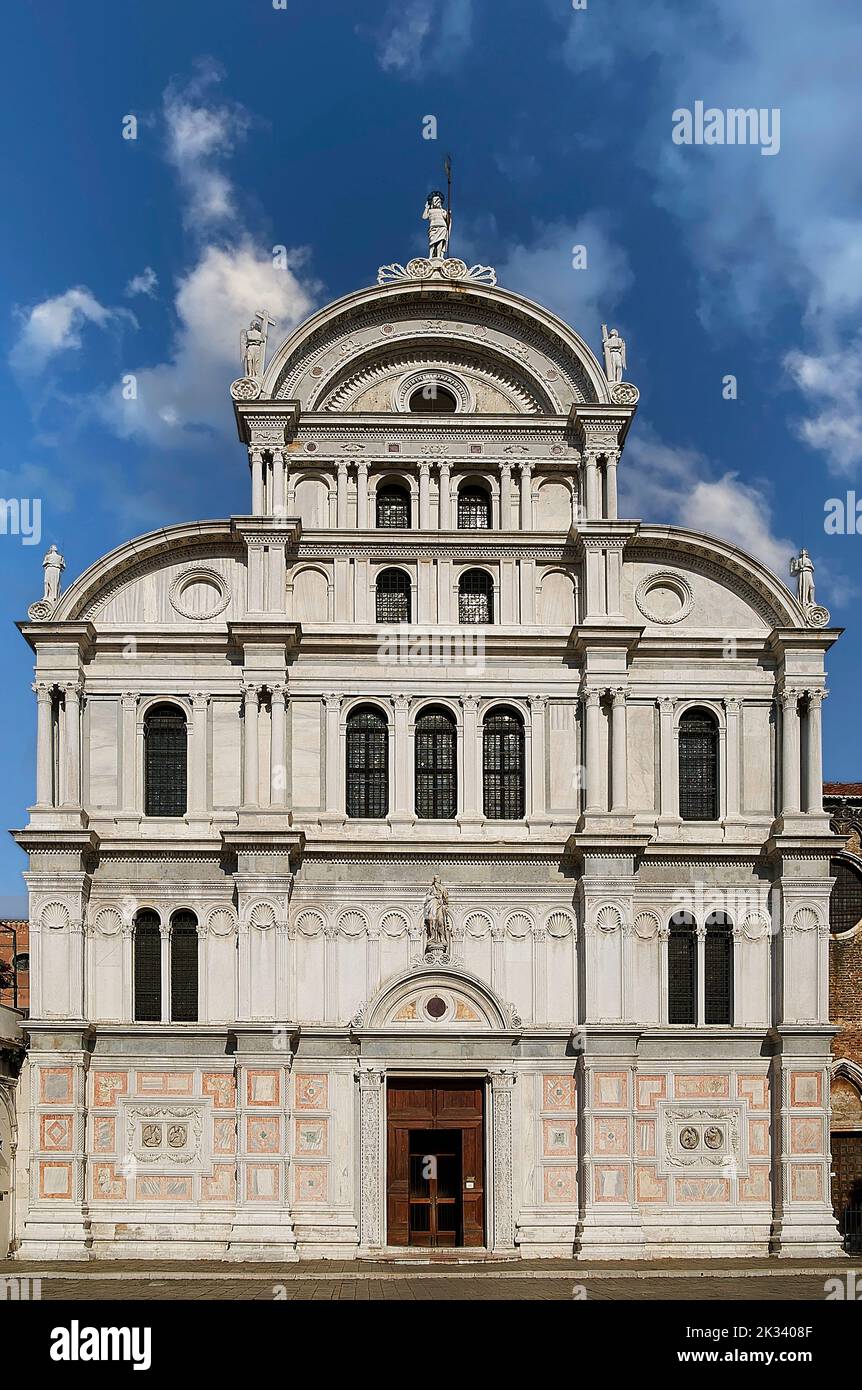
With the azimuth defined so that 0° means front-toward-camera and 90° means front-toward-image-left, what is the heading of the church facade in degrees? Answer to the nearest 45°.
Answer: approximately 0°
